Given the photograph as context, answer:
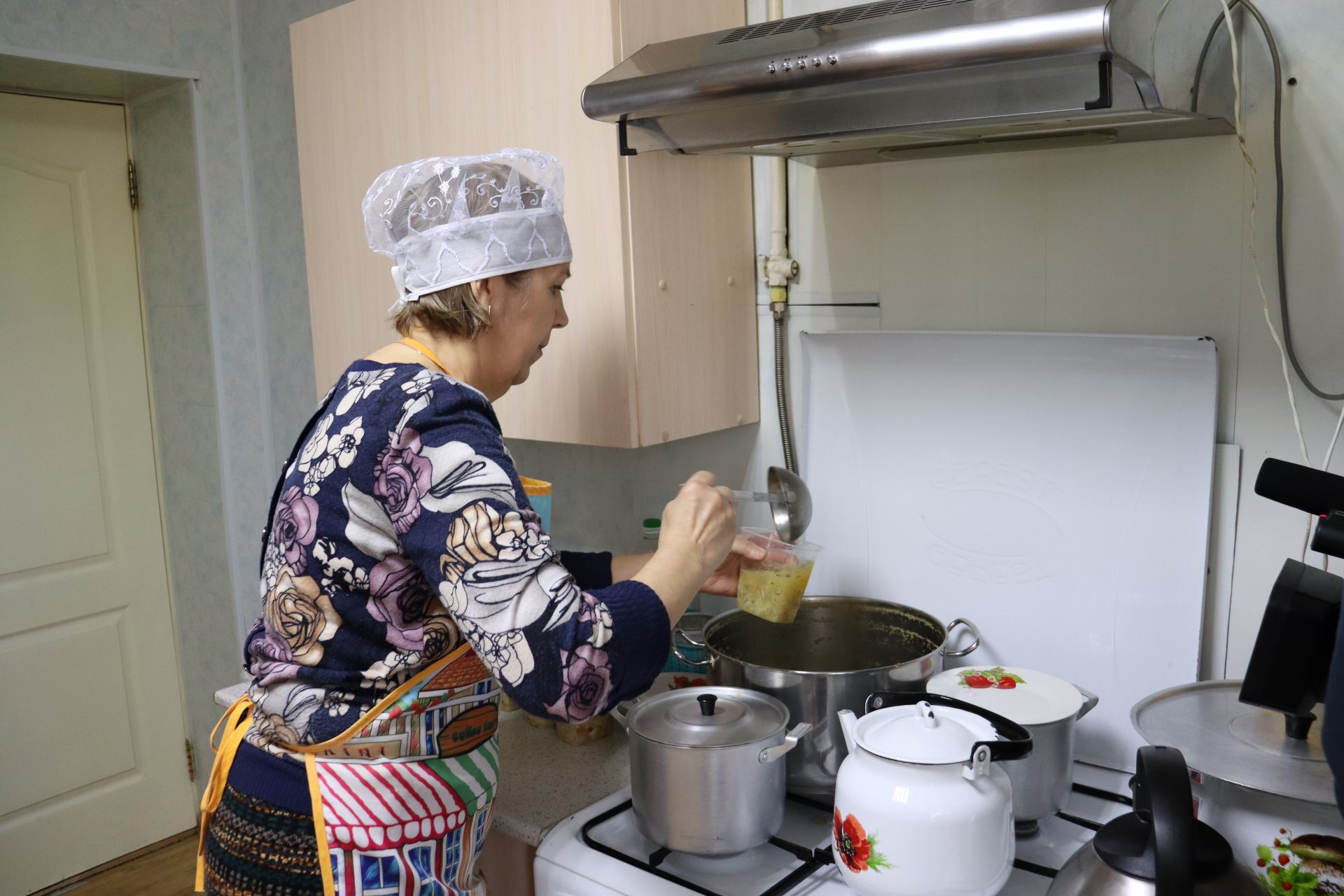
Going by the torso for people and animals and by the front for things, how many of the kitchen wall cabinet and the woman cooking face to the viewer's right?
1

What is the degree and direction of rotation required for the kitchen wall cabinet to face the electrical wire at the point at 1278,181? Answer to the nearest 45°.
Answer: approximately 90° to its left

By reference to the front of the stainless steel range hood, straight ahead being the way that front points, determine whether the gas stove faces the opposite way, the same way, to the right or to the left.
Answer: the same way

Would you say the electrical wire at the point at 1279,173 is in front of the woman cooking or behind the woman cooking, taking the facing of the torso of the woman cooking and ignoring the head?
in front

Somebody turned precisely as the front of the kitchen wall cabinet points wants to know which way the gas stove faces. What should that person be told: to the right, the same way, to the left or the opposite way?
the same way

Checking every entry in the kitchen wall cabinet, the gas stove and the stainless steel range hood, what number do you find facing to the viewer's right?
0

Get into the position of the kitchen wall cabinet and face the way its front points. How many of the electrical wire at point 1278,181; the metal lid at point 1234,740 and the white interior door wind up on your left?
2

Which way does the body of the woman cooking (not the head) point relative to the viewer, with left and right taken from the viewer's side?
facing to the right of the viewer

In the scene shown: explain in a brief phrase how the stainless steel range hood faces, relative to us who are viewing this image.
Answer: facing the viewer and to the left of the viewer

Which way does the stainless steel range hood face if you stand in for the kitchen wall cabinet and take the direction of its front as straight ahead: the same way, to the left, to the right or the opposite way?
the same way

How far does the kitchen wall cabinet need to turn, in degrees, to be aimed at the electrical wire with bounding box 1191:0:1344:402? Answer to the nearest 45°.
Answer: approximately 90° to its left

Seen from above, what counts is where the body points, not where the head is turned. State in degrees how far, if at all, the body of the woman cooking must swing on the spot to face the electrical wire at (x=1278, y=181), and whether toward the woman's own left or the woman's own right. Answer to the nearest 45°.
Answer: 0° — they already face it

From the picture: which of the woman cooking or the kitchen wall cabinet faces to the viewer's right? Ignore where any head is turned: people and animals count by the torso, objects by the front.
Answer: the woman cooking
